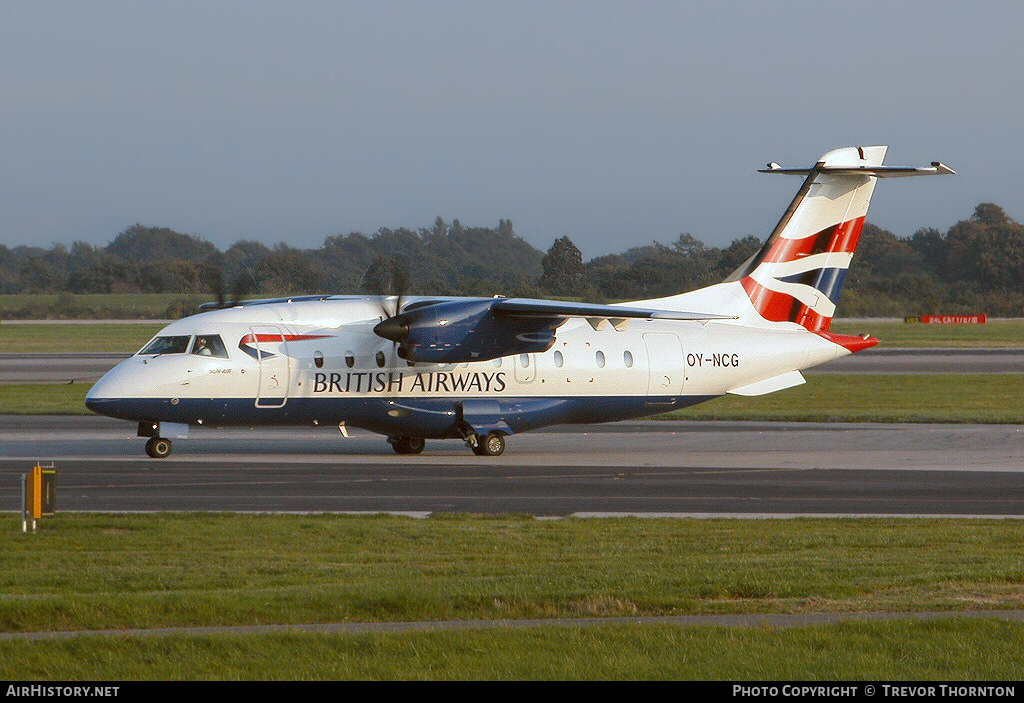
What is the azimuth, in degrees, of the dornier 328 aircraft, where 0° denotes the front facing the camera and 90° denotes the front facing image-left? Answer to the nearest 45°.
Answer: approximately 45°
